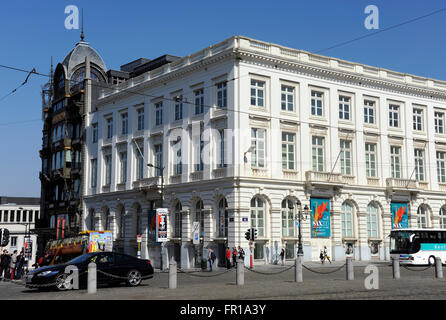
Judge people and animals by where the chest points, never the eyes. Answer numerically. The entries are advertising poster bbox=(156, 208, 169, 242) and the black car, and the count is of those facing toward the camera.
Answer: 1

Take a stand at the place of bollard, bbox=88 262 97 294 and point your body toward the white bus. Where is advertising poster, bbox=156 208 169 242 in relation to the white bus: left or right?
left

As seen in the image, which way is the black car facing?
to the viewer's left

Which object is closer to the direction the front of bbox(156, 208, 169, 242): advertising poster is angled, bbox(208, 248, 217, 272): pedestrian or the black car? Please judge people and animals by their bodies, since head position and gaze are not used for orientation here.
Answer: the black car

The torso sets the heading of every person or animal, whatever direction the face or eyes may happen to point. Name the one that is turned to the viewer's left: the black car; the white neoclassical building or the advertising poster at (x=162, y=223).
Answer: the black car

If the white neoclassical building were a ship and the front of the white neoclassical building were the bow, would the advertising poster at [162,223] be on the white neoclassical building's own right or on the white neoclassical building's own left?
on the white neoclassical building's own right

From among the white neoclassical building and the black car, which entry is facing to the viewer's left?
the black car

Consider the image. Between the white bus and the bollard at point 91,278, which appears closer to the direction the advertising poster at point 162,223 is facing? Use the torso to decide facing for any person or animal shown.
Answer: the bollard

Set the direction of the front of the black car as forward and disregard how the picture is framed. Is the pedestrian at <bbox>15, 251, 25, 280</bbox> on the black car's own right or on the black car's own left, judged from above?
on the black car's own right

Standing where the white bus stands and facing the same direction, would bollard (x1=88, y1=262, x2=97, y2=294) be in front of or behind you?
in front

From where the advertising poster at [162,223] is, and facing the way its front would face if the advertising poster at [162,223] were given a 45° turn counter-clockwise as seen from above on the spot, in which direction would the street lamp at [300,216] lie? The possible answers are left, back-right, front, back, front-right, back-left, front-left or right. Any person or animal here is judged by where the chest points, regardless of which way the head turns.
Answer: front-left

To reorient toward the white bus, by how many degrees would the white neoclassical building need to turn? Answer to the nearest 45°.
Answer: approximately 45° to its left

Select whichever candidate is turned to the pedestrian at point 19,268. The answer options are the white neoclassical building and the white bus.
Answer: the white bus

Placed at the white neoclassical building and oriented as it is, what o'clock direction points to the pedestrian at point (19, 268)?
The pedestrian is roughly at 3 o'clock from the white neoclassical building.

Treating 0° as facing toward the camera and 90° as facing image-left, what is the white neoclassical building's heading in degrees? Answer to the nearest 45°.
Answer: approximately 315°
